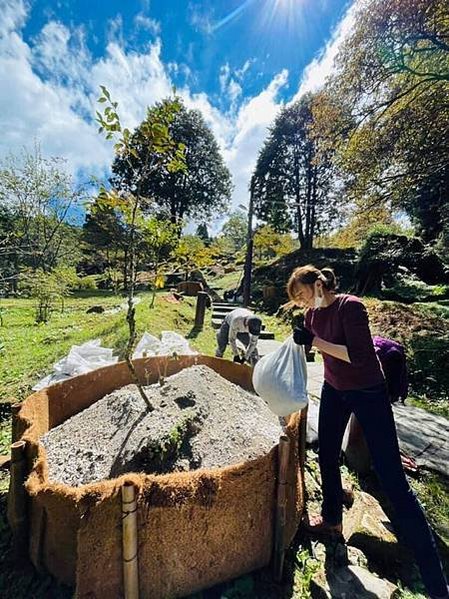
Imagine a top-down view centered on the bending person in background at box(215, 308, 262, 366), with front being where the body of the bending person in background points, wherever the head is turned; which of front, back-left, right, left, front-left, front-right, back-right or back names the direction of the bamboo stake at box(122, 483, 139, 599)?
front-right

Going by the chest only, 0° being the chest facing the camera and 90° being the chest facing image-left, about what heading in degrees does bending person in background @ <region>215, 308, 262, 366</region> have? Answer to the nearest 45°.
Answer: approximately 315°

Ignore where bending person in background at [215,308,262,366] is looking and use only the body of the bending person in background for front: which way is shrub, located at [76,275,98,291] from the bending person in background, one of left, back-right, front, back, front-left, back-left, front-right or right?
back

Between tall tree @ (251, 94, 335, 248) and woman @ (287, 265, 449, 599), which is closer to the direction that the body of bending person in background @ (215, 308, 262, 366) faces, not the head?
the woman

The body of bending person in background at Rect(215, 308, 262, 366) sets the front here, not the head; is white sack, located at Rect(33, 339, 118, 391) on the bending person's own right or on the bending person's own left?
on the bending person's own right

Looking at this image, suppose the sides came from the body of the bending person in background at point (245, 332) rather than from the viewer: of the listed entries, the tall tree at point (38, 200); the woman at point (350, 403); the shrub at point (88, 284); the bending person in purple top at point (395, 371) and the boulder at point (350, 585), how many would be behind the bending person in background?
2

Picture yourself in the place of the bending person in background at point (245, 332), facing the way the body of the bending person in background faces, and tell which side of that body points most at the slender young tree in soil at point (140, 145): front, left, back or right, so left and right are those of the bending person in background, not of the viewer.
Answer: right

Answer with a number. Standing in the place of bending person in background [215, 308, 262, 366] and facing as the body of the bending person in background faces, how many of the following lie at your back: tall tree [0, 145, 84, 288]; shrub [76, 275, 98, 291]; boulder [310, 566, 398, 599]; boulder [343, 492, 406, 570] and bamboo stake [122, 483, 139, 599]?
2

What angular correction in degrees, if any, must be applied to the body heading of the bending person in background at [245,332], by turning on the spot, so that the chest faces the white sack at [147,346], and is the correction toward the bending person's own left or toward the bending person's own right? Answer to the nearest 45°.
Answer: approximately 135° to the bending person's own right

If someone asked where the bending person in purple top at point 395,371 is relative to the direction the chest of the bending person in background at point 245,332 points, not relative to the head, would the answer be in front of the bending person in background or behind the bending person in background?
in front

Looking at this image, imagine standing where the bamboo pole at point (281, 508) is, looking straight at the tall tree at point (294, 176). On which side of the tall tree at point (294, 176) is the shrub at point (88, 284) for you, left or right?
left

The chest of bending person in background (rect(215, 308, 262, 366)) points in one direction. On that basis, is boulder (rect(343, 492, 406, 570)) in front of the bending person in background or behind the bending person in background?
in front

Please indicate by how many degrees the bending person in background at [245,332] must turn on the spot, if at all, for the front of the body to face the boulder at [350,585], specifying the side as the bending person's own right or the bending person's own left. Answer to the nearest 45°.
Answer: approximately 45° to the bending person's own right

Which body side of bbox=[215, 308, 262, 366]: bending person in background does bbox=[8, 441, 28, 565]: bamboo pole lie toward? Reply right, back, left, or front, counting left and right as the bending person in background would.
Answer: right

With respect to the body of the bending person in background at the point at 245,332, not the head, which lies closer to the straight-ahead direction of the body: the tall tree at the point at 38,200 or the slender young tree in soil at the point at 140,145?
the slender young tree in soil
